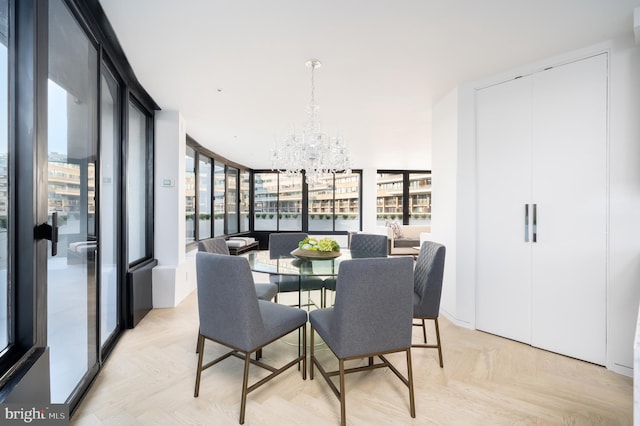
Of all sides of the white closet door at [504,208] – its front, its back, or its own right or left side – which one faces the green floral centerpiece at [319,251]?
front

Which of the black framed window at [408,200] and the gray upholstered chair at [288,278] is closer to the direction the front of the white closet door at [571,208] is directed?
the gray upholstered chair

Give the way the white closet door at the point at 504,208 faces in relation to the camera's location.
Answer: facing the viewer and to the left of the viewer

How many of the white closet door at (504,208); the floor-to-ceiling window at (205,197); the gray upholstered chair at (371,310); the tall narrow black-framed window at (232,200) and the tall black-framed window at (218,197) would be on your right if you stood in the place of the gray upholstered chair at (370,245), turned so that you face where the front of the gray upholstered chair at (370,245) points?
3

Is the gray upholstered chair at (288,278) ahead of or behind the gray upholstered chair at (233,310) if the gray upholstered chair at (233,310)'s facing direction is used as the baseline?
ahead

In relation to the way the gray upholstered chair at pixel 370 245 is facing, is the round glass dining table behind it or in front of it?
in front

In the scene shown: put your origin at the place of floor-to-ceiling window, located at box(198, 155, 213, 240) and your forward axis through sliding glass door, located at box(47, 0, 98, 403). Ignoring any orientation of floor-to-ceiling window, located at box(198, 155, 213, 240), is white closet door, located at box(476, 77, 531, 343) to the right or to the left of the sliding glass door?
left

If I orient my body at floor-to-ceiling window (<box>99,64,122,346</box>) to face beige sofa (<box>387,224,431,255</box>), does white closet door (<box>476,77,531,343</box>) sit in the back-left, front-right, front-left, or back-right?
front-right

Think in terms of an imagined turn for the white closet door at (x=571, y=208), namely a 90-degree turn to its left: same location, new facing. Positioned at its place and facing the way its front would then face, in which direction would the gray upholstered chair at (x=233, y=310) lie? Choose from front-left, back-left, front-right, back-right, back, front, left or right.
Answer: right

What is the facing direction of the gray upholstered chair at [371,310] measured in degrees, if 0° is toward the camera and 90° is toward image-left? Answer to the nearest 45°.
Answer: approximately 135°

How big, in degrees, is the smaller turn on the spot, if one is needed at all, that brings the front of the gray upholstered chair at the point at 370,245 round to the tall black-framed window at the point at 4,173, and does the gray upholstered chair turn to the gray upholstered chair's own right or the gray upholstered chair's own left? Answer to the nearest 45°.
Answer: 0° — it already faces it

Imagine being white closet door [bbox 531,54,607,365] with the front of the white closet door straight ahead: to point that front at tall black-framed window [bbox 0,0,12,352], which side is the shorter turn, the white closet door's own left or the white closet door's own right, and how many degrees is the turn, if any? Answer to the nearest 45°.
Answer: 0° — it already faces it

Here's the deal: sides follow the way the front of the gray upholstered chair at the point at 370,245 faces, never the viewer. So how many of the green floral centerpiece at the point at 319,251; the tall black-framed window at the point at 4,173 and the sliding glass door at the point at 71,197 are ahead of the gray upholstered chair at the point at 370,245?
3

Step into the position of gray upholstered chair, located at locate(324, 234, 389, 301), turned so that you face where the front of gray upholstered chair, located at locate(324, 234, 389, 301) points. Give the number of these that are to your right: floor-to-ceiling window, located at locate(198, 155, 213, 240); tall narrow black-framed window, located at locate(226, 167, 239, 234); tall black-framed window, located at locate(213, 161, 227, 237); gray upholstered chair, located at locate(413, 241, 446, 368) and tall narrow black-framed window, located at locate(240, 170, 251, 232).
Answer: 4

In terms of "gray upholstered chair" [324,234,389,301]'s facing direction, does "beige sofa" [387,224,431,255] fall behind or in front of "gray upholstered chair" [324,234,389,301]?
behind

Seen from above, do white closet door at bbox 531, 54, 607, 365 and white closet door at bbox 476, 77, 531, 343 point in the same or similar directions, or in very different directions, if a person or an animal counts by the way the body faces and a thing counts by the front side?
same or similar directions

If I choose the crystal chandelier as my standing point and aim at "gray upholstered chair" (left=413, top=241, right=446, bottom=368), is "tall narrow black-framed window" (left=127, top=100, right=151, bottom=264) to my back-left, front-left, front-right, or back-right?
back-right

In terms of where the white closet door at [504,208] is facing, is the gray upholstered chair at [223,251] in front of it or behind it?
in front

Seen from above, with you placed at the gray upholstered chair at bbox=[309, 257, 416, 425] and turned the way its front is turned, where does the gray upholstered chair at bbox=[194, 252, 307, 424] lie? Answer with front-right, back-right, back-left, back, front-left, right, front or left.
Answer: front-left

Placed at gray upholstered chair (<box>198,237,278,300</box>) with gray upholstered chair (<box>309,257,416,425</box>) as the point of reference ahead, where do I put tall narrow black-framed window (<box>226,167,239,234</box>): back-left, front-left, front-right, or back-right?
back-left

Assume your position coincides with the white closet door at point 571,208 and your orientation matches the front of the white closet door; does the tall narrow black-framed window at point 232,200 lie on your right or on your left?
on your right

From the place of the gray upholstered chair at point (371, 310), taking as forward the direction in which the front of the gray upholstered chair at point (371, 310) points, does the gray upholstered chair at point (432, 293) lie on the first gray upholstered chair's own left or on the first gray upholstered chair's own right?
on the first gray upholstered chair's own right

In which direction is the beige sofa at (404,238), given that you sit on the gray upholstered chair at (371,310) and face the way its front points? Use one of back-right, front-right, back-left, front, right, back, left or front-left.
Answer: front-right
